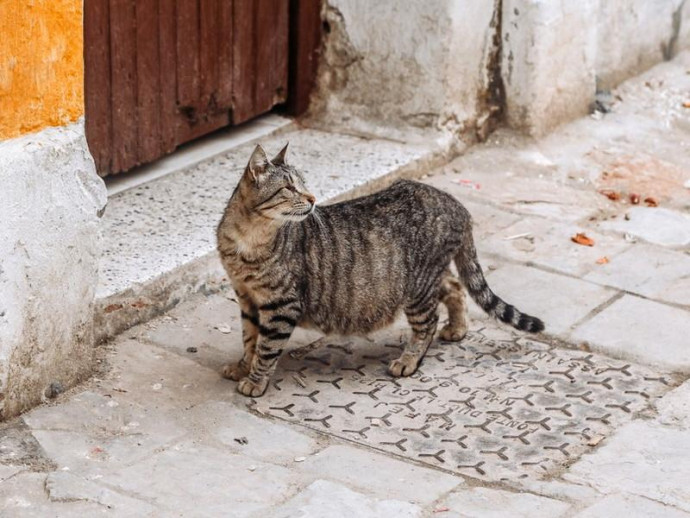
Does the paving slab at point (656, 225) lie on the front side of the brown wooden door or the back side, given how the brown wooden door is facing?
on the front side

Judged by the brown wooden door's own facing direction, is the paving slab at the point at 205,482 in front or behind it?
in front

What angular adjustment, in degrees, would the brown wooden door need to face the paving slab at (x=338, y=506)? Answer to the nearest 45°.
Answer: approximately 45° to its right

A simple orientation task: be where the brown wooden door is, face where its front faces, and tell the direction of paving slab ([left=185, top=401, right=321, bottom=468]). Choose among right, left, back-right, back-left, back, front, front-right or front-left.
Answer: front-right

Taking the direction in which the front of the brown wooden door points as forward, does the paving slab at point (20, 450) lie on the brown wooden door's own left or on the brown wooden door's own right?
on the brown wooden door's own right

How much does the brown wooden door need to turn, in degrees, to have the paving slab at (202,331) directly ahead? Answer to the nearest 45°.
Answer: approximately 45° to its right

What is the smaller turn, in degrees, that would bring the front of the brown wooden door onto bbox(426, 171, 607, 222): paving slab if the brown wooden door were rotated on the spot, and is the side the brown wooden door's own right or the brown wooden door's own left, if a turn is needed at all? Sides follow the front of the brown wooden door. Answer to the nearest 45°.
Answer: approximately 45° to the brown wooden door's own left

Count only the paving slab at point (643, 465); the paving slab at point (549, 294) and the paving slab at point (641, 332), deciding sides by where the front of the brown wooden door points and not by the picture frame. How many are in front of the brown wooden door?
3

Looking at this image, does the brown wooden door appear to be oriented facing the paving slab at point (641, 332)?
yes

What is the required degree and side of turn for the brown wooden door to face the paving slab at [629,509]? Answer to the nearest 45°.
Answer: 0° — it already faces it

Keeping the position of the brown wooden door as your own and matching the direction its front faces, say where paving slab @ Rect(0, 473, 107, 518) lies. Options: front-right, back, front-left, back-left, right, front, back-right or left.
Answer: front-right
